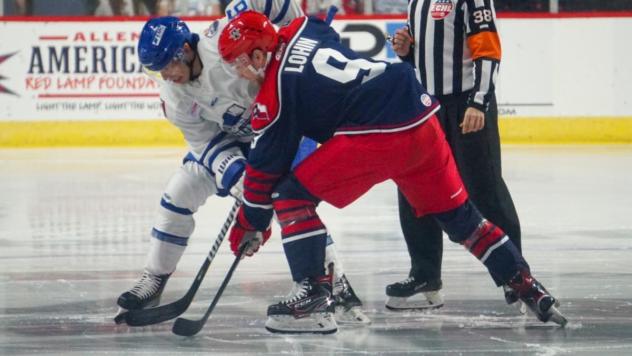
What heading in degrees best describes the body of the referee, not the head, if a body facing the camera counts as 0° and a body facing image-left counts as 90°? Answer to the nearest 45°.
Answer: approximately 45°

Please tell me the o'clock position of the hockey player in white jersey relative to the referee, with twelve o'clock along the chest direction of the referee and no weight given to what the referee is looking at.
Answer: The hockey player in white jersey is roughly at 1 o'clock from the referee.

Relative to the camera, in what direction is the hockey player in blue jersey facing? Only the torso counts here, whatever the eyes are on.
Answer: to the viewer's left

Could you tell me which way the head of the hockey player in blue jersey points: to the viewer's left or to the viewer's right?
to the viewer's left
